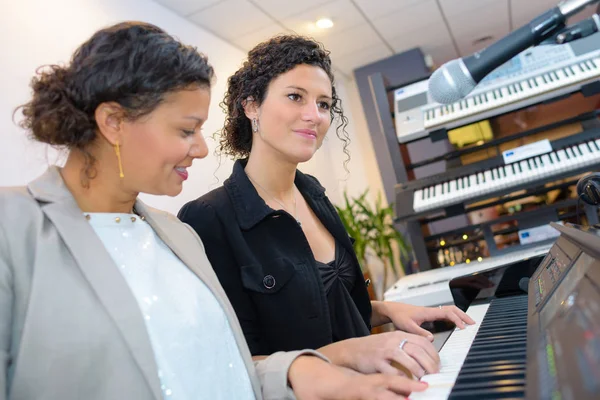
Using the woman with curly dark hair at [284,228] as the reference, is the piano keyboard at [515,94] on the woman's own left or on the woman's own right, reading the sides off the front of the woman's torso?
on the woman's own left

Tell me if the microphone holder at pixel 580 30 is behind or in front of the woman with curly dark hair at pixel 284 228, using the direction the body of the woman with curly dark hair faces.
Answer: in front

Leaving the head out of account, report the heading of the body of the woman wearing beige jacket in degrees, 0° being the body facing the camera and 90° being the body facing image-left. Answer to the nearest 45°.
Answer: approximately 315°

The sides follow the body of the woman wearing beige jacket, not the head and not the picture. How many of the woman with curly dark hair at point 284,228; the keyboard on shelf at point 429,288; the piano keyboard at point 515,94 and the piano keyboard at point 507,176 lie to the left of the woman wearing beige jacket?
4

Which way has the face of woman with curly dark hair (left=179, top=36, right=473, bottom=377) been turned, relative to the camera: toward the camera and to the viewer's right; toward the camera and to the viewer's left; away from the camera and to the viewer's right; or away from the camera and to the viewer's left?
toward the camera and to the viewer's right

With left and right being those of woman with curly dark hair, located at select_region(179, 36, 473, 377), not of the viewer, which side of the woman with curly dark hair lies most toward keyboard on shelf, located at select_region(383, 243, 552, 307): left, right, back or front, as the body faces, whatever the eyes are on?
left

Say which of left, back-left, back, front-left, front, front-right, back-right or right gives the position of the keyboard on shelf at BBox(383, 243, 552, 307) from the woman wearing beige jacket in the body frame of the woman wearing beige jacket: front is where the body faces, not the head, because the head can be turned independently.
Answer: left

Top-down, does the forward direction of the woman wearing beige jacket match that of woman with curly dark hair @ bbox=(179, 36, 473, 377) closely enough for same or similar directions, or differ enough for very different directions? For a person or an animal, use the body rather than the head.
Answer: same or similar directions

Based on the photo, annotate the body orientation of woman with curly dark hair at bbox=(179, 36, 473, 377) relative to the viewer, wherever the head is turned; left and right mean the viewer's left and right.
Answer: facing the viewer and to the right of the viewer

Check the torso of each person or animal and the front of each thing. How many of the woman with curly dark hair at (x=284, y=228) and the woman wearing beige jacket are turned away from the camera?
0

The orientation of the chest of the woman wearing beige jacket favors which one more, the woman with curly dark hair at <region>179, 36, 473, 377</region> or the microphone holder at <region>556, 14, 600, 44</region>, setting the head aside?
the microphone holder

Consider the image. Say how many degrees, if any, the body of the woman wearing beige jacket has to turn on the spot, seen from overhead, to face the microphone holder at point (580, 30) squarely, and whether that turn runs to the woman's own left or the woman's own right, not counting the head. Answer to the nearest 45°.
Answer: approximately 45° to the woman's own left
